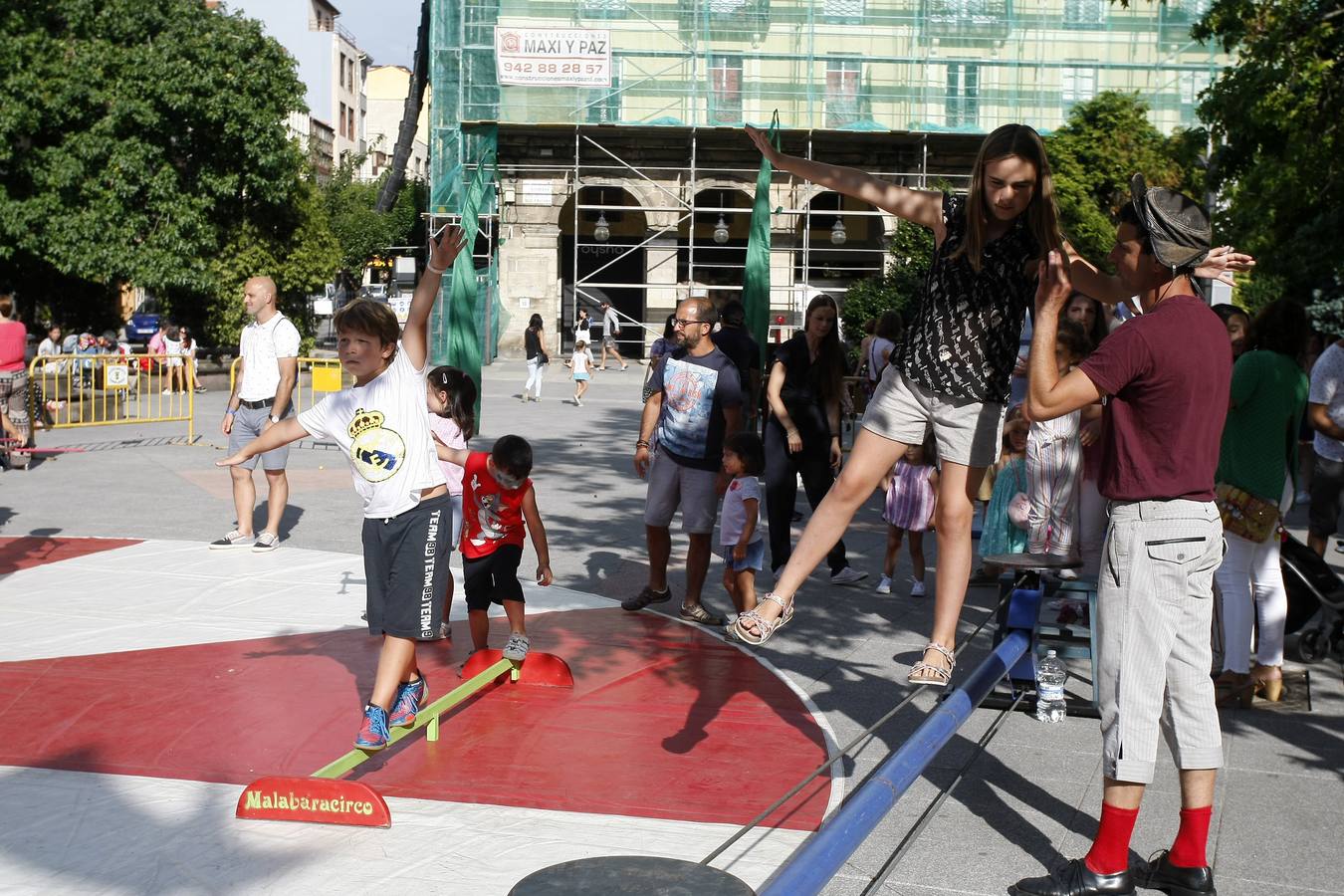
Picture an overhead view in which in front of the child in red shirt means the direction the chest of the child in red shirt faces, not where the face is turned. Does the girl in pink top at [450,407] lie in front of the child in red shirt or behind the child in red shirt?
behind

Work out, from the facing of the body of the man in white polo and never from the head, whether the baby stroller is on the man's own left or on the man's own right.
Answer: on the man's own left

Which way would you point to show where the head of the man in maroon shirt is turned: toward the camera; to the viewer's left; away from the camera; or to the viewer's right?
to the viewer's left

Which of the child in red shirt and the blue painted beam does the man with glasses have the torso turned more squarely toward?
the child in red shirt

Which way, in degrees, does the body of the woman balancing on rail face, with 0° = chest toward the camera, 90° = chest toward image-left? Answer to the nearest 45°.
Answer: approximately 0°

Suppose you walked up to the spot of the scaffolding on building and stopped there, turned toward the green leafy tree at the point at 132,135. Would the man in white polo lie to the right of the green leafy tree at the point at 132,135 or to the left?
left

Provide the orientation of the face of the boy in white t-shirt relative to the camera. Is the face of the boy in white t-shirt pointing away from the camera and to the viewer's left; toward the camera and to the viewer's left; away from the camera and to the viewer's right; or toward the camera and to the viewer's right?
toward the camera and to the viewer's left

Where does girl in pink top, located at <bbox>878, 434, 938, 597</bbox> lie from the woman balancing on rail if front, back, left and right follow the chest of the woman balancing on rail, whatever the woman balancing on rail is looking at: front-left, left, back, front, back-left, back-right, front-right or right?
back

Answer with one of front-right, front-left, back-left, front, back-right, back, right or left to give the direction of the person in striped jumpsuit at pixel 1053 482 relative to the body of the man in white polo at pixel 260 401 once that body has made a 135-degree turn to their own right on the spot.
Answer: back-right
